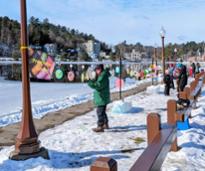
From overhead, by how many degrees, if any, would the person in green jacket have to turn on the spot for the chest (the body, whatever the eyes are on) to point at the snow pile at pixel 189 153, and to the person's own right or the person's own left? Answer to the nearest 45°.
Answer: approximately 135° to the person's own left

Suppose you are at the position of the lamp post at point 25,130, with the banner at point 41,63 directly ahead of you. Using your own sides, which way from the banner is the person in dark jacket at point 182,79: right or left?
right

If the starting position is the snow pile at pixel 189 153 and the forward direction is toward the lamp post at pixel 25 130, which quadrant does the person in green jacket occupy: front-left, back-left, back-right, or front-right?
front-right

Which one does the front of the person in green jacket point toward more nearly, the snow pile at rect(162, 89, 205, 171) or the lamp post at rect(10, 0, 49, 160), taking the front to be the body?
the lamp post

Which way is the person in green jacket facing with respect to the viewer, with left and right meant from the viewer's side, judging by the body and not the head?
facing to the left of the viewer

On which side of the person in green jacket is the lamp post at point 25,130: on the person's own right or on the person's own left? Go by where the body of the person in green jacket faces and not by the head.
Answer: on the person's own left

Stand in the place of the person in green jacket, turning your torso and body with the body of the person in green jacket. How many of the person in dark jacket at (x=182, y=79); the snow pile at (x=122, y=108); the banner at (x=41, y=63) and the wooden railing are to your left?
1

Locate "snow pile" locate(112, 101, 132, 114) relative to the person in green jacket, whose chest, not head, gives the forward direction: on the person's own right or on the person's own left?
on the person's own right

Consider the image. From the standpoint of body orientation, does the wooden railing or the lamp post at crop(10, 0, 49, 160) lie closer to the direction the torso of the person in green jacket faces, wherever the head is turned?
the lamp post

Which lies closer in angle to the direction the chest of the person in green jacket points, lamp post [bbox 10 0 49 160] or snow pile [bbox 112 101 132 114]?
the lamp post

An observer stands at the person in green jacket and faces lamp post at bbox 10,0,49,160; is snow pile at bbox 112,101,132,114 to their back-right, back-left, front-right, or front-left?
back-right
